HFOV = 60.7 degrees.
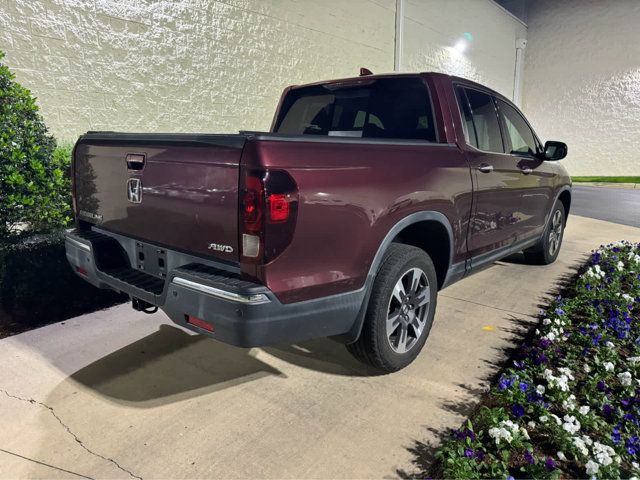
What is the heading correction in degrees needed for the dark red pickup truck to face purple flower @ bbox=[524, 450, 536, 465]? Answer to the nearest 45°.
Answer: approximately 90° to its right

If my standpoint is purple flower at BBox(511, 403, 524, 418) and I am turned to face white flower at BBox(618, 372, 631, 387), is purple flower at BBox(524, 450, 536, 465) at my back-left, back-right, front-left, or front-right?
back-right

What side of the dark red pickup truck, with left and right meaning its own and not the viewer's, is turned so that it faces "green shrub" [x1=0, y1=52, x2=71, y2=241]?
left

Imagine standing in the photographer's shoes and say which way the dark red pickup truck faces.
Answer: facing away from the viewer and to the right of the viewer

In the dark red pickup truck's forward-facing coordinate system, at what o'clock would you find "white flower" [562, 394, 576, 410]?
The white flower is roughly at 4 o'clock from the dark red pickup truck.

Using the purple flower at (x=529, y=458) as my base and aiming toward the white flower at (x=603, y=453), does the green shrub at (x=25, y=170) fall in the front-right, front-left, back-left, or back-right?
back-left

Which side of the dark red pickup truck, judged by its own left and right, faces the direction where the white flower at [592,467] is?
right

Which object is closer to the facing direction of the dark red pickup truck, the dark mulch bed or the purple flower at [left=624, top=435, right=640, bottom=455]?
the purple flower

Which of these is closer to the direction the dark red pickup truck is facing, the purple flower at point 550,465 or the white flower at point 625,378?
the white flower

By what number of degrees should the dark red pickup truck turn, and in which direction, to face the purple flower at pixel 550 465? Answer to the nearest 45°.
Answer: approximately 90° to its right
